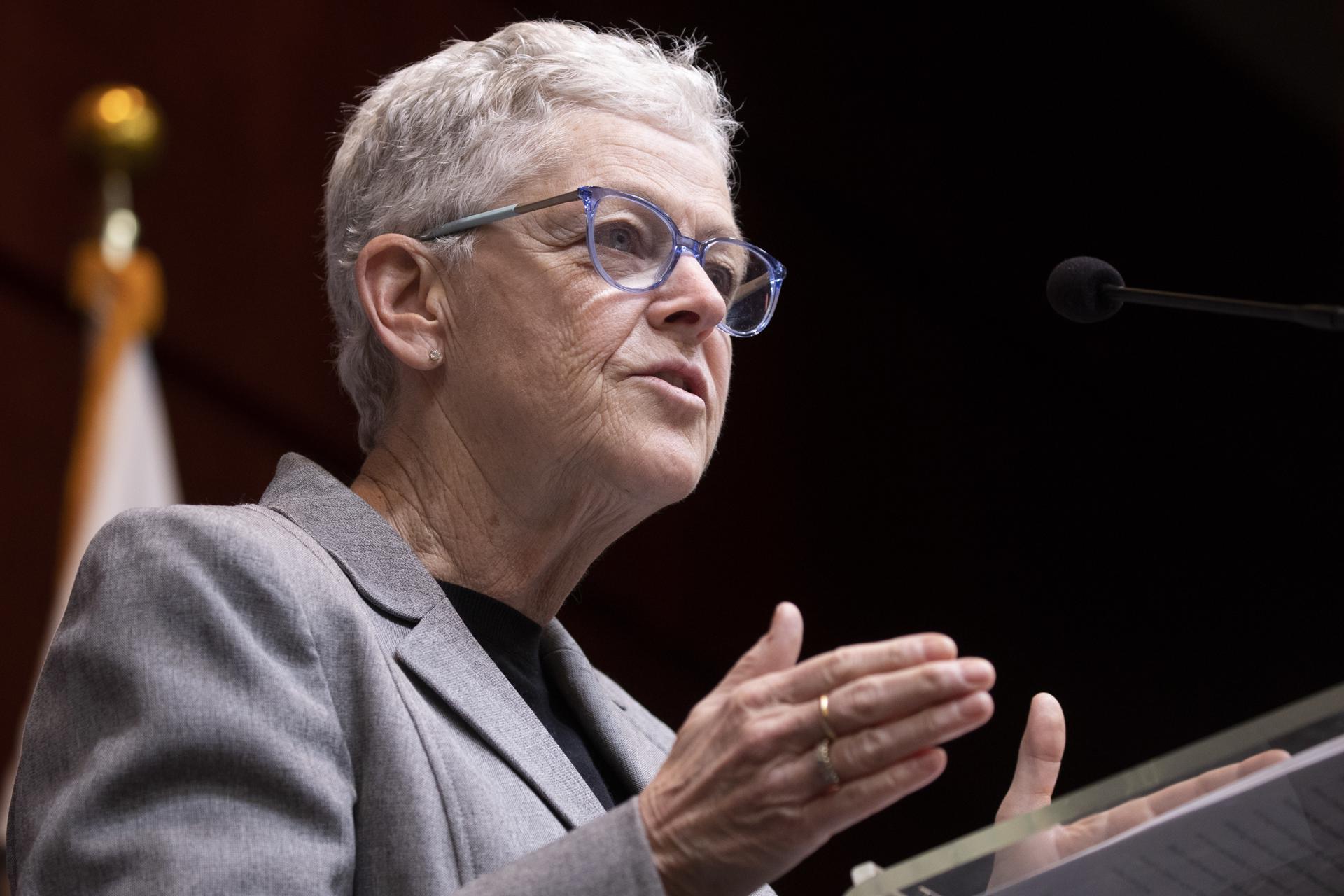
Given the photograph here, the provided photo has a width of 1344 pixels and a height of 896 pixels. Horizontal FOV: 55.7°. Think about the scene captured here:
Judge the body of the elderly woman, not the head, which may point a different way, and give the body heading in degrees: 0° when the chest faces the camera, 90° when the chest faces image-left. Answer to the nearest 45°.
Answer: approximately 315°

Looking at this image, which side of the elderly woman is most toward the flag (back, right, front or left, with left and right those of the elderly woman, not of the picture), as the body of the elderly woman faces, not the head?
back
